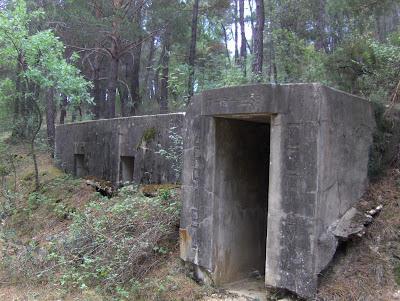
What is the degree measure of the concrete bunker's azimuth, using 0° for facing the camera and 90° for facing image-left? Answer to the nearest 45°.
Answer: approximately 45°

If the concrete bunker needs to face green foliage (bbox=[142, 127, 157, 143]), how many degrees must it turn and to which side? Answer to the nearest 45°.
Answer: approximately 90° to its right
